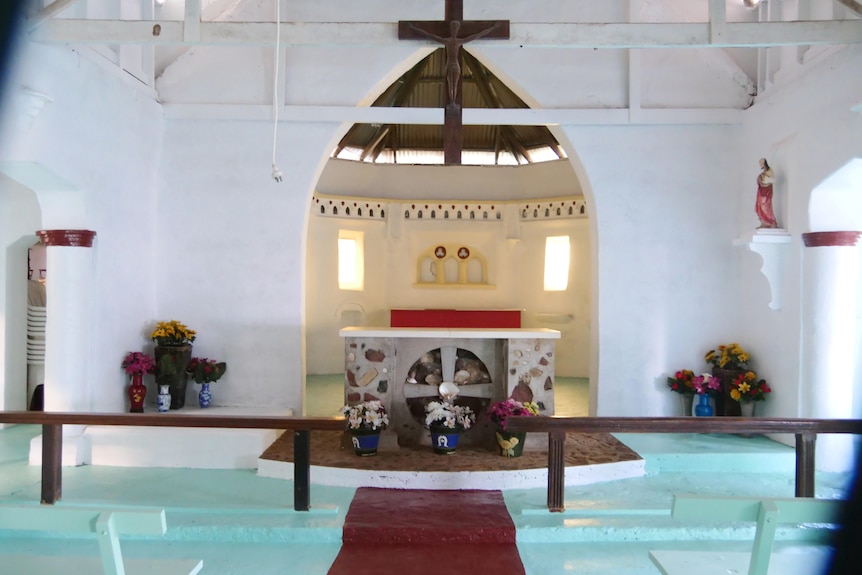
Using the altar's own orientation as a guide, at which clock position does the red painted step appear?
The red painted step is roughly at 12 o'clock from the altar.

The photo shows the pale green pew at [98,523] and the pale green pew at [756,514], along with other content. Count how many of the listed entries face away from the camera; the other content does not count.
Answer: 2

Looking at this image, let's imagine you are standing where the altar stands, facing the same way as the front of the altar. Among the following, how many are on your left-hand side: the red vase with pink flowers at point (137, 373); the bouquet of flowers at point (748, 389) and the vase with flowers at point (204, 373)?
1

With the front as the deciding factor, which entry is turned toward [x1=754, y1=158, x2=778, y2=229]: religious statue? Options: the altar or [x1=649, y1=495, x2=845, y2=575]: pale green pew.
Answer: the pale green pew

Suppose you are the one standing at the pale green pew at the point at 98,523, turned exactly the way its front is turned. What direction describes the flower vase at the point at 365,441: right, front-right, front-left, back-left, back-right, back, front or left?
front-right

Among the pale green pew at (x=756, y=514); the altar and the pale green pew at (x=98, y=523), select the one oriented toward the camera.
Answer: the altar

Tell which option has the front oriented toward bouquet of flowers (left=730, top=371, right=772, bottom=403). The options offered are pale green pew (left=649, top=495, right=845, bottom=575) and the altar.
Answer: the pale green pew

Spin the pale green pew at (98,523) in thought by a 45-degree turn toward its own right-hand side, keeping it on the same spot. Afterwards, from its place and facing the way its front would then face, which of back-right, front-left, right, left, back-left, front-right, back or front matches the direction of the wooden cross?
front

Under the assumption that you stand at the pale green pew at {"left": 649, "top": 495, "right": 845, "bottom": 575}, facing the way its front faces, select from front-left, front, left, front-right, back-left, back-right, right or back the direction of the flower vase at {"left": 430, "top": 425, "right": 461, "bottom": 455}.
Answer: front-left

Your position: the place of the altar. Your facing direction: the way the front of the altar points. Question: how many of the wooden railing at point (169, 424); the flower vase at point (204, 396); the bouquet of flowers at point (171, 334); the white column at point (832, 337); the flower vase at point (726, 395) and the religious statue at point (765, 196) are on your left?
3

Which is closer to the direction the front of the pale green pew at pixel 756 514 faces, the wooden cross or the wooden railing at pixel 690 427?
the wooden railing

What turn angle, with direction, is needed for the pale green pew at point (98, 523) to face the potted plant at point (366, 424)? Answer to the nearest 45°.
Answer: approximately 45° to its right

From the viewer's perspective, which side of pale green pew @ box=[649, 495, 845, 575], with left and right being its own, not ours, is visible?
back

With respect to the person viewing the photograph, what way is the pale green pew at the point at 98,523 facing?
facing away from the viewer

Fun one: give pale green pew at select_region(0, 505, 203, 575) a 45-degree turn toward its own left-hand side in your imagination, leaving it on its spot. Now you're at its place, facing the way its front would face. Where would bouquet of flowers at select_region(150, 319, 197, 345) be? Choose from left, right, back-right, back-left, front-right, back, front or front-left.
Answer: front-right

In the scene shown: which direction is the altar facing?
toward the camera
